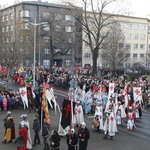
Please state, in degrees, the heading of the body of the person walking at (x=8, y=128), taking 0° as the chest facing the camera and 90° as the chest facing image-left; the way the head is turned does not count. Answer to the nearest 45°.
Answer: approximately 45°

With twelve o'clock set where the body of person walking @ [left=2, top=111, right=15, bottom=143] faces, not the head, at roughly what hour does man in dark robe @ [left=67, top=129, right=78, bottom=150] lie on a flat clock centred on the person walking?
The man in dark robe is roughly at 9 o'clock from the person walking.

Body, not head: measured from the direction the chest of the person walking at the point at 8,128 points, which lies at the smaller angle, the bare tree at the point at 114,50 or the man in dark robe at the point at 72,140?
the man in dark robe

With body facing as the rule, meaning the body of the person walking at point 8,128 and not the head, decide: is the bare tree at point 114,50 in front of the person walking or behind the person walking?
behind
